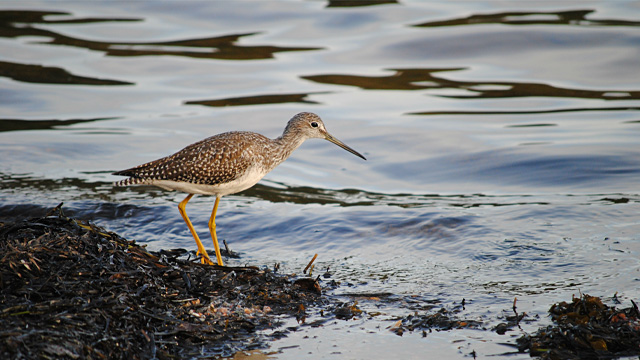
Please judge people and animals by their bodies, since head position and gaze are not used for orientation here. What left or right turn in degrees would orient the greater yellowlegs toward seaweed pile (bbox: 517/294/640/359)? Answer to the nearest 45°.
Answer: approximately 45° to its right

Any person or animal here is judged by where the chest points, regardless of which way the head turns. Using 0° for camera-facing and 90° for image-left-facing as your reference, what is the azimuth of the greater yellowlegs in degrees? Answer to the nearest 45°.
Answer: approximately 270°
